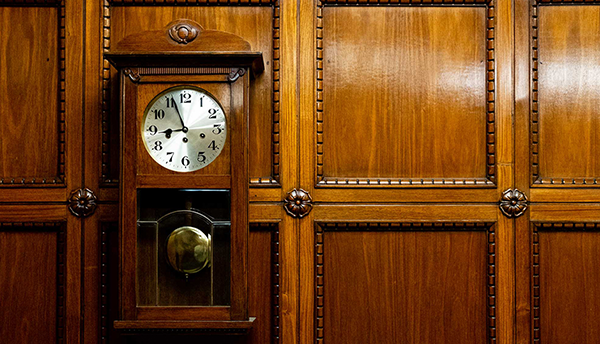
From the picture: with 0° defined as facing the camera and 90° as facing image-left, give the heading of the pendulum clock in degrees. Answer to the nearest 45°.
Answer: approximately 0°
